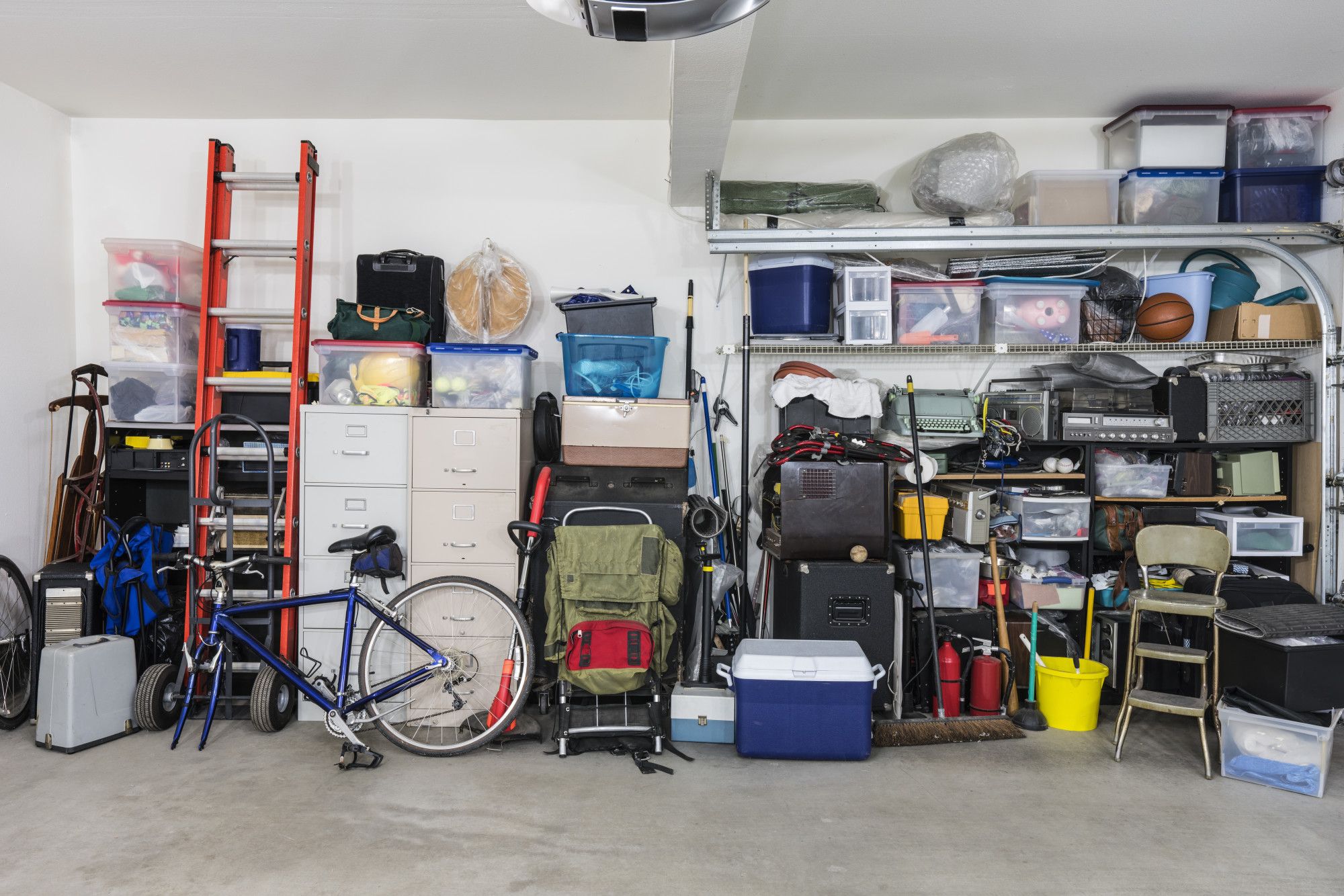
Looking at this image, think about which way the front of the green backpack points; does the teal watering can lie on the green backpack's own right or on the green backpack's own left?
on the green backpack's own left

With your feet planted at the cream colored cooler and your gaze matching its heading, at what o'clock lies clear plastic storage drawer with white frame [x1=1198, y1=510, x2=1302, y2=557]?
The clear plastic storage drawer with white frame is roughly at 9 o'clock from the cream colored cooler.

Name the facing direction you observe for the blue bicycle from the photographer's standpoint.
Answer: facing to the left of the viewer

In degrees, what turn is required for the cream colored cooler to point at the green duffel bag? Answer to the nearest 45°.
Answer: approximately 90° to its right

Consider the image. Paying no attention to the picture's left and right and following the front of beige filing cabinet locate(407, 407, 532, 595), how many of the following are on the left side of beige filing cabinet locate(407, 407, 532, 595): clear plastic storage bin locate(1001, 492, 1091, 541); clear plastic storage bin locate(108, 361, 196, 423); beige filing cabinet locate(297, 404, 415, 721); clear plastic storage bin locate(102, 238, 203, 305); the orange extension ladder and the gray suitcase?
1

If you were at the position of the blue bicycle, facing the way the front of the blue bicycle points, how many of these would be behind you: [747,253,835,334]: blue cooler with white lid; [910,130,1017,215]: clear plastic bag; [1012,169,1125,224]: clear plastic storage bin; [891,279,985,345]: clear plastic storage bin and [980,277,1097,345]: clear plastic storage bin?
5

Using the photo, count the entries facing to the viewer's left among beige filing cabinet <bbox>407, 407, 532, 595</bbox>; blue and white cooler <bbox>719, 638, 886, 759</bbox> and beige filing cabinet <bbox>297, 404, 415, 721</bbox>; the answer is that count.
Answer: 0

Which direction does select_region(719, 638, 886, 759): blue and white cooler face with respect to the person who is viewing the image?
facing the viewer

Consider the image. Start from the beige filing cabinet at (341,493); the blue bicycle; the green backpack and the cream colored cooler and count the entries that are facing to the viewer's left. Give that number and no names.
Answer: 1

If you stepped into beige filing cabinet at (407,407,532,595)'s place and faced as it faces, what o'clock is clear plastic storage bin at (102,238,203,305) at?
The clear plastic storage bin is roughly at 4 o'clock from the beige filing cabinet.

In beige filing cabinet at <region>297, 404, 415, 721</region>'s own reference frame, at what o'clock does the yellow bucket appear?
The yellow bucket is roughly at 10 o'clock from the beige filing cabinet.

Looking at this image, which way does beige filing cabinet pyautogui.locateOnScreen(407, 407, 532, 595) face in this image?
toward the camera

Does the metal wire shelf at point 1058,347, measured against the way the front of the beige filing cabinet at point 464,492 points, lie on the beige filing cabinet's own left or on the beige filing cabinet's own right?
on the beige filing cabinet's own left

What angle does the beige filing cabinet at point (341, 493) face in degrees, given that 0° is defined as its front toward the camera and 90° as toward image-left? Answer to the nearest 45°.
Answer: approximately 0°

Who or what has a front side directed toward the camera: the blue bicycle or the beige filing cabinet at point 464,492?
the beige filing cabinet
